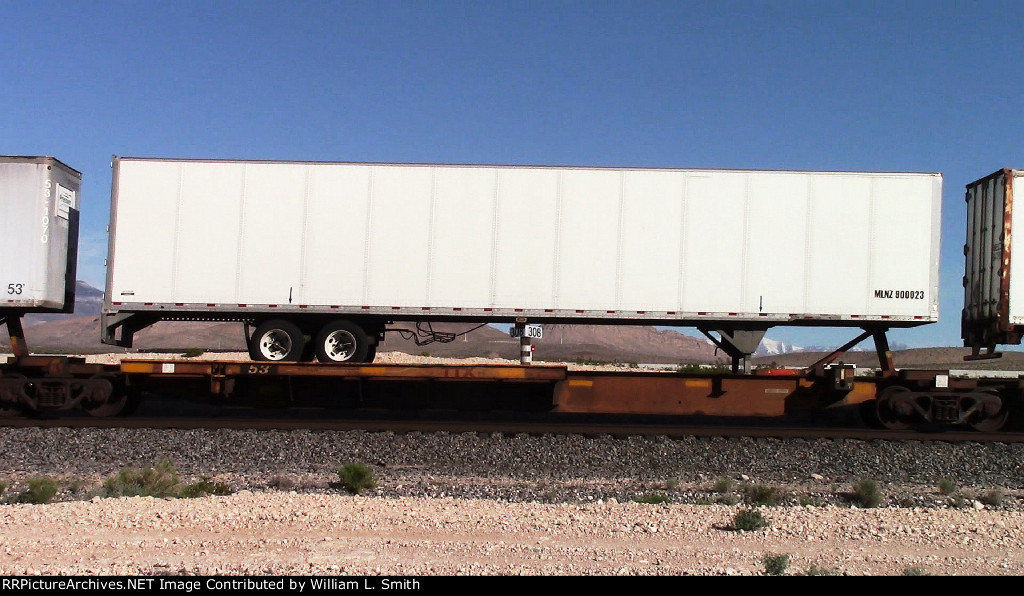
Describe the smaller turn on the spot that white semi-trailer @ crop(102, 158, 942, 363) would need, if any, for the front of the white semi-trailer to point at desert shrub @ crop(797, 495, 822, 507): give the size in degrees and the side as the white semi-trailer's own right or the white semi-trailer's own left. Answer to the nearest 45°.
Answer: approximately 45° to the white semi-trailer's own right

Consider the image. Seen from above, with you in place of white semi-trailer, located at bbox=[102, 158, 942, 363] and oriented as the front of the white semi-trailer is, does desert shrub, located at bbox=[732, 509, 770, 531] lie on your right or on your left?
on your right

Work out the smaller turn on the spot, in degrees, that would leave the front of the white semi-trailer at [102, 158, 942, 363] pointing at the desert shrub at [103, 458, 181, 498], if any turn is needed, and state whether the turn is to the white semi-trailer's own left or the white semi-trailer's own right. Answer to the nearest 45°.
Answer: approximately 135° to the white semi-trailer's own right

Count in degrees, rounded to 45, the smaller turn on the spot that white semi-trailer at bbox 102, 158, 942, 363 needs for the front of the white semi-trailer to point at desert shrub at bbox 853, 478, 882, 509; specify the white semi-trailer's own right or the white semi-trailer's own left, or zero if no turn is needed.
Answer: approximately 45° to the white semi-trailer's own right

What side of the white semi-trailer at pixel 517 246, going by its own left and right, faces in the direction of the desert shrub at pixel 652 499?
right

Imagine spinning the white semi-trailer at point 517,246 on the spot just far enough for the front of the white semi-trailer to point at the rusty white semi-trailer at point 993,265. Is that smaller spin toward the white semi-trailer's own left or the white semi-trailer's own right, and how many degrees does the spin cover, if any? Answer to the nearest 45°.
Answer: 0° — it already faces it

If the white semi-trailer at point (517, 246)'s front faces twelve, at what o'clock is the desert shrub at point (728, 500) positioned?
The desert shrub is roughly at 2 o'clock from the white semi-trailer.

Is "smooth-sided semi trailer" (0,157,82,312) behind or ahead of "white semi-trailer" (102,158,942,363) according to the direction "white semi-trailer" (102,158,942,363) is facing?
behind

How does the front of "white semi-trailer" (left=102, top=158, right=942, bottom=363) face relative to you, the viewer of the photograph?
facing to the right of the viewer

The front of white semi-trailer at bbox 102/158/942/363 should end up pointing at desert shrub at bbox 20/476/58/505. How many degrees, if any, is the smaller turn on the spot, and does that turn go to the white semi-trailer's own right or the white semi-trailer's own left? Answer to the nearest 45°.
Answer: approximately 135° to the white semi-trailer's own right

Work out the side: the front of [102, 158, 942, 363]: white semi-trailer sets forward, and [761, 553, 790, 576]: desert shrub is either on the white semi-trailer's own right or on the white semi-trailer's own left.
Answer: on the white semi-trailer's own right
